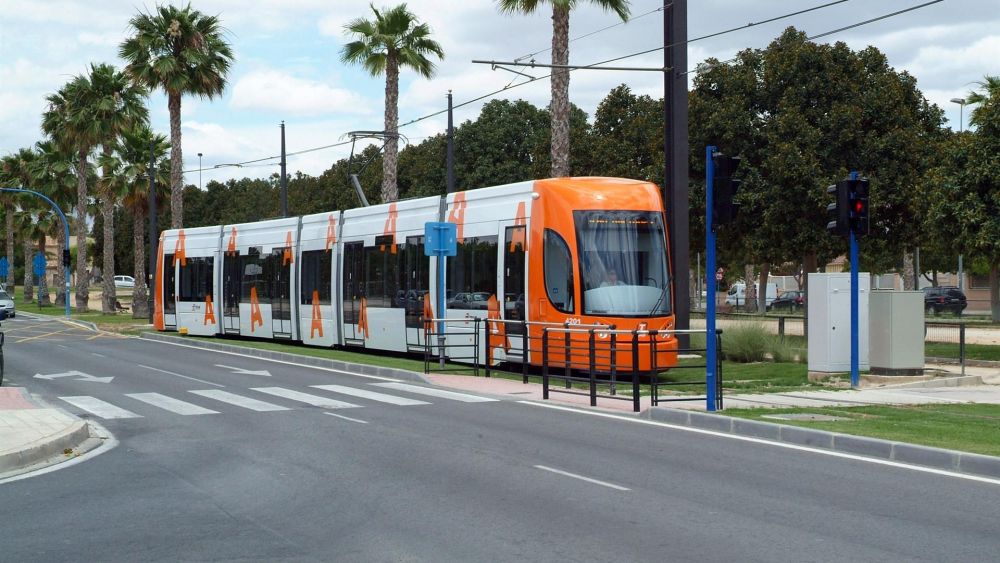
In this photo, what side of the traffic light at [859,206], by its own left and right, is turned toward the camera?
front

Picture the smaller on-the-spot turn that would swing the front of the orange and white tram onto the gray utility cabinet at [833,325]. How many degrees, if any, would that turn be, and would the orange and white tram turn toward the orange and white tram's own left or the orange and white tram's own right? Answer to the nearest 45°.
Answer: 0° — it already faces it

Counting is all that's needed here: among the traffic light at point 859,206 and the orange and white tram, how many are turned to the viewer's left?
0

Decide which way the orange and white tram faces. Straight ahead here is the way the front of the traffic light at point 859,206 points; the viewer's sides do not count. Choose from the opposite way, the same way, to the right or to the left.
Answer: to the left

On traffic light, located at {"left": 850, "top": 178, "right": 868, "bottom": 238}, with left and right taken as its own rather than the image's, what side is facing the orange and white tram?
right

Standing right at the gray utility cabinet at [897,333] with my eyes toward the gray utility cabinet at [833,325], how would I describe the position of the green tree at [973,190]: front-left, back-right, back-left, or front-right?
back-right

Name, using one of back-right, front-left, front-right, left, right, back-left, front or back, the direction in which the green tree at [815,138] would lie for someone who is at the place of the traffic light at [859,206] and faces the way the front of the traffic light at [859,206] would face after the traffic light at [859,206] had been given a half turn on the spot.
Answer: front

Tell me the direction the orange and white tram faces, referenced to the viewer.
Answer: facing the viewer and to the right of the viewer

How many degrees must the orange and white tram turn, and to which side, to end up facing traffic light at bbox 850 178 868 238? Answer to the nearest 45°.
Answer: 0° — it already faces it

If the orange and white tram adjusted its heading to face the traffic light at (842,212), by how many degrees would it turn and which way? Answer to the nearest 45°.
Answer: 0° — it already faces it
